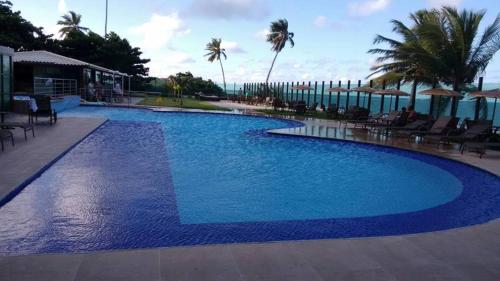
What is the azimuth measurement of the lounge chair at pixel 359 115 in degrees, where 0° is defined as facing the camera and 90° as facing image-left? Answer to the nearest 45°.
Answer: approximately 45°

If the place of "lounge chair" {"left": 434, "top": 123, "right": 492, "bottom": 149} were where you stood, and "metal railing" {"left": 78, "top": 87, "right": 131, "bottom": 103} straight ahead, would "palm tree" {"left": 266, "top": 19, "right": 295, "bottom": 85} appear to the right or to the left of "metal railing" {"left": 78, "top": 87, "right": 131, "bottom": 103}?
right

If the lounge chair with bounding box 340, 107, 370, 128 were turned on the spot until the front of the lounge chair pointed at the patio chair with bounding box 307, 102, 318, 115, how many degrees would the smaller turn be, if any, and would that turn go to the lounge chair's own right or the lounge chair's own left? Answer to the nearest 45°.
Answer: approximately 90° to the lounge chair's own right

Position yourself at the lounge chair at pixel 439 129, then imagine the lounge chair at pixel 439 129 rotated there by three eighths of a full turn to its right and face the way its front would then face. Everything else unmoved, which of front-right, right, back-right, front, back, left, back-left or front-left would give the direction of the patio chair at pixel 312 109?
front-left

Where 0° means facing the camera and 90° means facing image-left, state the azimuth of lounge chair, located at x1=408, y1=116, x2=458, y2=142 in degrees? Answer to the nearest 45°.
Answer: approximately 45°

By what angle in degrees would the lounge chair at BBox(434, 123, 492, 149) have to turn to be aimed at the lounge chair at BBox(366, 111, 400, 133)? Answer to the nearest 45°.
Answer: approximately 45° to its right

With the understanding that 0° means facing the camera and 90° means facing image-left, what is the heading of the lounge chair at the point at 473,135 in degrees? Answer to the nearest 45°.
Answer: approximately 90°

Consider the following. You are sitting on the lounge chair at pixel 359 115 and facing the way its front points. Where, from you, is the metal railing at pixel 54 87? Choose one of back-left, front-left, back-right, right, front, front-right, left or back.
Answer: front-right
